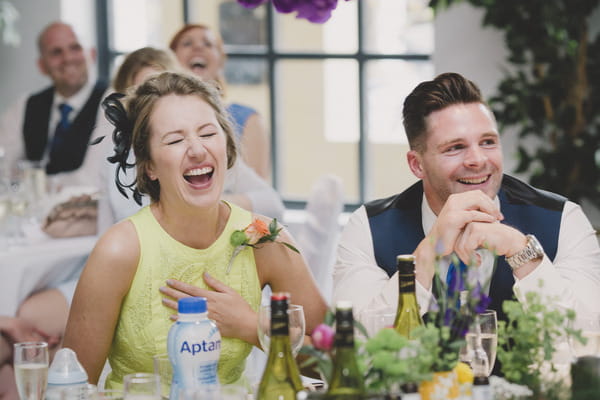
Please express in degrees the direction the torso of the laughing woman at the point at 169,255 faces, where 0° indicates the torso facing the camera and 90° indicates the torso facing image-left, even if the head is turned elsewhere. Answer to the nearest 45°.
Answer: approximately 0°

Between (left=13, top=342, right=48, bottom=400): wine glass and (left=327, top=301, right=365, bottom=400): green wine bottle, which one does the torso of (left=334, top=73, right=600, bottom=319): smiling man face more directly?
the green wine bottle

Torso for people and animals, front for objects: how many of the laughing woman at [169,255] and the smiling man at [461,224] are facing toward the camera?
2

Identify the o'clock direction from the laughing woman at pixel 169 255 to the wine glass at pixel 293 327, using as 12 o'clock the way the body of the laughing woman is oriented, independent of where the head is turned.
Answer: The wine glass is roughly at 11 o'clock from the laughing woman.

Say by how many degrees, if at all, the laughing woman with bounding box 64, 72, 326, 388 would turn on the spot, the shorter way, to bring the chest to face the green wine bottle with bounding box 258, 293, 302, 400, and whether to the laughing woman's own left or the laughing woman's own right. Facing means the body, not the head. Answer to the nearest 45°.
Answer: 0° — they already face it

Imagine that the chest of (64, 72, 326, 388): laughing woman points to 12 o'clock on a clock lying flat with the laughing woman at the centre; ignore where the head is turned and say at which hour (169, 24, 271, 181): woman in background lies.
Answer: The woman in background is roughly at 6 o'clock from the laughing woman.

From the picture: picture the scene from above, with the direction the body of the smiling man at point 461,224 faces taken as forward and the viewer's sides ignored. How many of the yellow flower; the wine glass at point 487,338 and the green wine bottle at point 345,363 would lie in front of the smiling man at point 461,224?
3

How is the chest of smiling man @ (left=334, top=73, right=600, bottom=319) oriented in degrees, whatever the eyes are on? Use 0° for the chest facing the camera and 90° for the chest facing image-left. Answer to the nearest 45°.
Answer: approximately 0°

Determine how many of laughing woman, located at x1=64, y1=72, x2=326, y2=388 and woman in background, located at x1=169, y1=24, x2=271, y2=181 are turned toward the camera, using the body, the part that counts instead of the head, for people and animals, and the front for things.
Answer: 2
